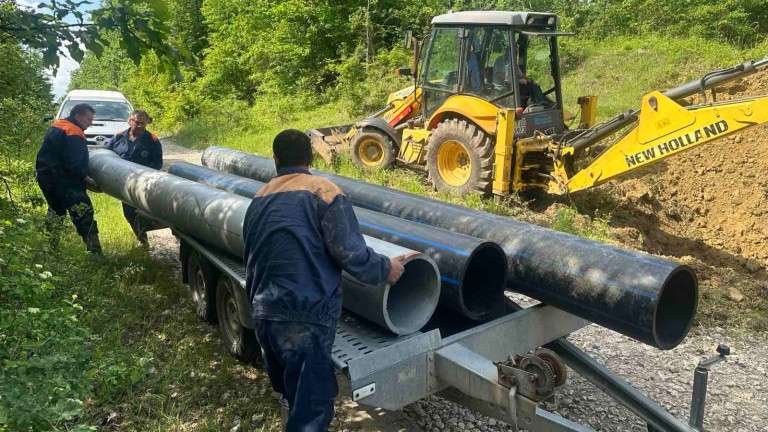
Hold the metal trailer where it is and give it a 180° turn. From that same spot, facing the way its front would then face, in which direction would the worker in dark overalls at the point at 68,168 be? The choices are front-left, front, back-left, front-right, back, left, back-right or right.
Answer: front

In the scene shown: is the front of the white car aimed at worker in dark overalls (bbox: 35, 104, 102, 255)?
yes

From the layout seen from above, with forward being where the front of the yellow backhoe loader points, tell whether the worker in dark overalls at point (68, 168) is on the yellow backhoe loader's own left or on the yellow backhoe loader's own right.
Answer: on the yellow backhoe loader's own left

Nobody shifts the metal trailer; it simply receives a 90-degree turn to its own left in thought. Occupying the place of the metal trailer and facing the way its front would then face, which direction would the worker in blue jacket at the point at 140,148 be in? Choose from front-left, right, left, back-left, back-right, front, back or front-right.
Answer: left

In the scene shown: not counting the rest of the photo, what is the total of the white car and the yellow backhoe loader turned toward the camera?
1

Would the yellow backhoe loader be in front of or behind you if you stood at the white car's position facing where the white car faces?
in front

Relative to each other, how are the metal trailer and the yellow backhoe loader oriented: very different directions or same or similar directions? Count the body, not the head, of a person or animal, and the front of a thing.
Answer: very different directions

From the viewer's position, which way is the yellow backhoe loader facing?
facing away from the viewer and to the left of the viewer

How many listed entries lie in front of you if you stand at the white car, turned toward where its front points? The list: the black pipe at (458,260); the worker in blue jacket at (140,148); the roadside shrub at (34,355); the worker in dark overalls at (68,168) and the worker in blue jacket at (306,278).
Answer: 5

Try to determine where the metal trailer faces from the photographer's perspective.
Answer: facing the viewer and to the right of the viewer

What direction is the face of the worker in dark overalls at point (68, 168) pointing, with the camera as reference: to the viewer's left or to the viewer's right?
to the viewer's right
